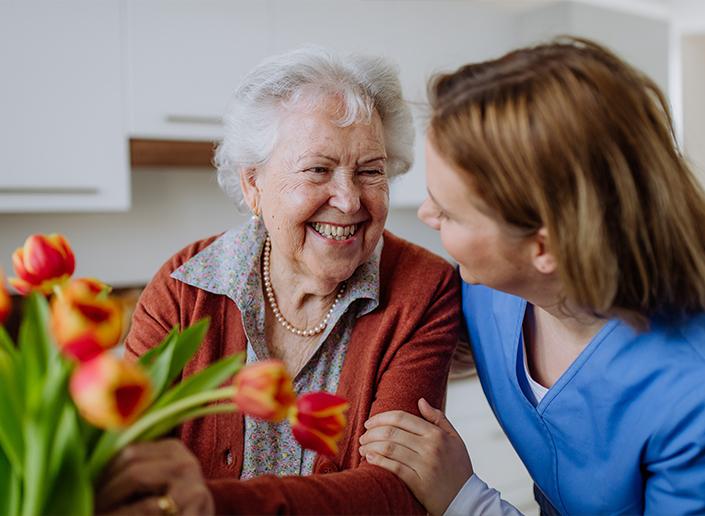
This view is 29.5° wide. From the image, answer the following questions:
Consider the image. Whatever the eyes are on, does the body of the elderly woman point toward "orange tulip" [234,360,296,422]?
yes

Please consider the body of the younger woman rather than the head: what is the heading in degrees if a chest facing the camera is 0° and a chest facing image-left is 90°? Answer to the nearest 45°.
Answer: approximately 45°

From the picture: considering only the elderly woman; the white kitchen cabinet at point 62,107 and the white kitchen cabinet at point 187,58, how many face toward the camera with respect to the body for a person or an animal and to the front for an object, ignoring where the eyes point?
3

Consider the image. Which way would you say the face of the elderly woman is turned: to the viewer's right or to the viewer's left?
to the viewer's right

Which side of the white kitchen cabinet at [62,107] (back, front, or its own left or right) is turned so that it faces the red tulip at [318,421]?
front

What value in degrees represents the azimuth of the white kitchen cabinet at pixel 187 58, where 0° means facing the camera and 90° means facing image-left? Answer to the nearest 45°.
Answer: approximately 0°

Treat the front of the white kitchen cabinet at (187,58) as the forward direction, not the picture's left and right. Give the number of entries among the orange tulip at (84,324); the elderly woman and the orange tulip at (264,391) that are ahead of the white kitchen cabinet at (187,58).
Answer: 3

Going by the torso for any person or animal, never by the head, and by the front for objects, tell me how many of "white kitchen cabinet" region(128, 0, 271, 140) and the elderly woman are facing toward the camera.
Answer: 2

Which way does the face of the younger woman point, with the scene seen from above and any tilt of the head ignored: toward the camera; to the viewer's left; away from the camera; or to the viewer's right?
to the viewer's left

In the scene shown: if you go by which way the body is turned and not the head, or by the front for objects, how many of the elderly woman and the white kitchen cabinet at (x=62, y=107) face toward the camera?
2

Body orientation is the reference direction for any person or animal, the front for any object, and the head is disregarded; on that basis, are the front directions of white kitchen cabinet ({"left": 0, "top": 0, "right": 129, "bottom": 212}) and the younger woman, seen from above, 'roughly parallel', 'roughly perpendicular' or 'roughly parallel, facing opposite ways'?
roughly perpendicular

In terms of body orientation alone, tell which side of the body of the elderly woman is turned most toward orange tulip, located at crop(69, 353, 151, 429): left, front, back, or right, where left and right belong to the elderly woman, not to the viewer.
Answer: front

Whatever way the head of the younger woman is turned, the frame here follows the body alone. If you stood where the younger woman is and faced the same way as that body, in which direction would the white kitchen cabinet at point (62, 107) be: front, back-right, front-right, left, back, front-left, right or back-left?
right
